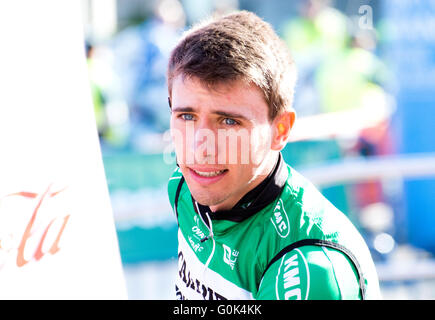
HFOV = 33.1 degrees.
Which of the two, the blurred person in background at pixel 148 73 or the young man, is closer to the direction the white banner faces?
the young man

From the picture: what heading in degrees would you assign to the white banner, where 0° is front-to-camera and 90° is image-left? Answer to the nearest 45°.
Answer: approximately 0°

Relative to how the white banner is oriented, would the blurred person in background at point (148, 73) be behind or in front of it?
behind

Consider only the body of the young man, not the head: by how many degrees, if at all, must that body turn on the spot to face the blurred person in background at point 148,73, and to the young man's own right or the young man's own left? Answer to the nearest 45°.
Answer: approximately 135° to the young man's own right

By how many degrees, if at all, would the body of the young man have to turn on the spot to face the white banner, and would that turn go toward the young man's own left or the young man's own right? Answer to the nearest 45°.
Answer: approximately 45° to the young man's own right

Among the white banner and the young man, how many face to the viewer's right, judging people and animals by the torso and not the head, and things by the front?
0

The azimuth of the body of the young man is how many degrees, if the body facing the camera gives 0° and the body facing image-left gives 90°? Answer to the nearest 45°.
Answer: approximately 45°

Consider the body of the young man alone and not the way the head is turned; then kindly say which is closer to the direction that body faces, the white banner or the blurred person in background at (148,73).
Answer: the white banner
